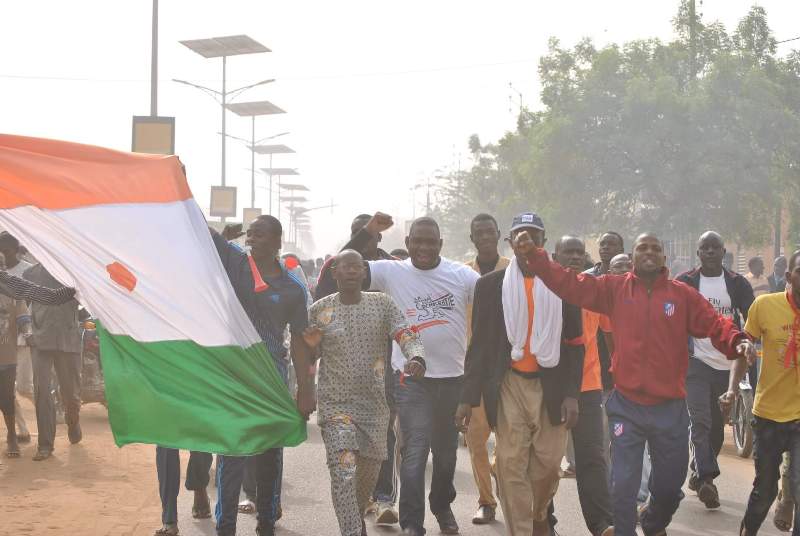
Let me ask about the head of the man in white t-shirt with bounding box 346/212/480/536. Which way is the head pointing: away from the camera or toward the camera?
toward the camera

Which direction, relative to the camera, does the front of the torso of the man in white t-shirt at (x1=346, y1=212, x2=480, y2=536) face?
toward the camera

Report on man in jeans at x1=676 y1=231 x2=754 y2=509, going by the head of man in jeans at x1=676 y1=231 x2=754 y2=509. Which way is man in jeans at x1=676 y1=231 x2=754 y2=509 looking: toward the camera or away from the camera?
toward the camera

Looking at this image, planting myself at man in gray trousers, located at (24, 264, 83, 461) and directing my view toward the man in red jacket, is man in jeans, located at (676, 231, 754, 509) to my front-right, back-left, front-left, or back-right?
front-left

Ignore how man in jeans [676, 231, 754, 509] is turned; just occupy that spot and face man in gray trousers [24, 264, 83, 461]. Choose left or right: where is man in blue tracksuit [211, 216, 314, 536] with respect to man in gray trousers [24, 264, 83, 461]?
left

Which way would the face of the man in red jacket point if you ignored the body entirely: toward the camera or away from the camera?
toward the camera

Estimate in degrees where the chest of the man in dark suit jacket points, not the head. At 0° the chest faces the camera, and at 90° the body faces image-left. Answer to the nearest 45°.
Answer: approximately 0°

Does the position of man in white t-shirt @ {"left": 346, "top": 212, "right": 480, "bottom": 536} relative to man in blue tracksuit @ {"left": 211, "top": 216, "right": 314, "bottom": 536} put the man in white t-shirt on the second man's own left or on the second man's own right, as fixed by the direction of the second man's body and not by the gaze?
on the second man's own left

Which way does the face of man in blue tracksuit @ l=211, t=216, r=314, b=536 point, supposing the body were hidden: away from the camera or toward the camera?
toward the camera

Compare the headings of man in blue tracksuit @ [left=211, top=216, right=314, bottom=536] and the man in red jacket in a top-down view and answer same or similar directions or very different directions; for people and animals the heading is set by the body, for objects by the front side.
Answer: same or similar directions

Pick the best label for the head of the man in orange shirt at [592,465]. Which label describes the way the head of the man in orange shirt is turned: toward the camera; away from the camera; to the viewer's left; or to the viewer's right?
toward the camera

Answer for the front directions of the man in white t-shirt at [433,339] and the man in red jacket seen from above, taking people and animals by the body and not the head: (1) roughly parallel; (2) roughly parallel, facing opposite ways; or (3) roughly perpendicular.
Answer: roughly parallel

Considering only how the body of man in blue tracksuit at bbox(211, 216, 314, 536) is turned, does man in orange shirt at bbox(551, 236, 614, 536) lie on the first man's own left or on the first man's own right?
on the first man's own left

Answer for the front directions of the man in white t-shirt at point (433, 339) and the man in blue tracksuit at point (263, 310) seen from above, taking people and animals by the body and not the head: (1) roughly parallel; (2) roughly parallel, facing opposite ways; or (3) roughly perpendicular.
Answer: roughly parallel

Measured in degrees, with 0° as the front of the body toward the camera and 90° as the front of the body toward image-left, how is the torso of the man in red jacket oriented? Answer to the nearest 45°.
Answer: approximately 0°

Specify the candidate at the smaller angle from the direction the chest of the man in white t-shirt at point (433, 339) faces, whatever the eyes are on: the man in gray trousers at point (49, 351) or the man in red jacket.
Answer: the man in red jacket

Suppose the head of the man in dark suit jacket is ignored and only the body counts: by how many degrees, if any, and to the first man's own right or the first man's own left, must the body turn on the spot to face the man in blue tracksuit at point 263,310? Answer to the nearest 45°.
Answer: approximately 90° to the first man's own right
